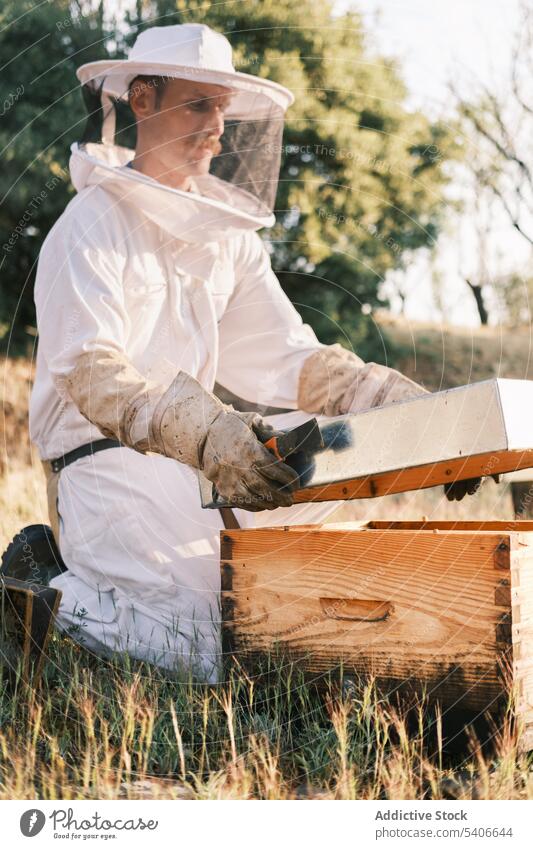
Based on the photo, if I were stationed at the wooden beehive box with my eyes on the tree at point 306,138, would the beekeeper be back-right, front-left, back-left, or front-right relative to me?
front-left

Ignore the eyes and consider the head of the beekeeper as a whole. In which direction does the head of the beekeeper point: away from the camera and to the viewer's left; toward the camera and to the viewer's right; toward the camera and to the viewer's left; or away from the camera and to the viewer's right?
toward the camera and to the viewer's right

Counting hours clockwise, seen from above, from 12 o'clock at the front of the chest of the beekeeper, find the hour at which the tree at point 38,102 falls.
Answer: The tree is roughly at 7 o'clock from the beekeeper.

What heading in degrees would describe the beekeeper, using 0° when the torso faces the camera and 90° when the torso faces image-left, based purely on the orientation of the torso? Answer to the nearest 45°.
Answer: approximately 315°

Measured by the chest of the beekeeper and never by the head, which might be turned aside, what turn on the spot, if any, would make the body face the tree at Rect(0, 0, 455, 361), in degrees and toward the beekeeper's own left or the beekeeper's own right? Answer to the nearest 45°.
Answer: approximately 135° to the beekeeper's own left
